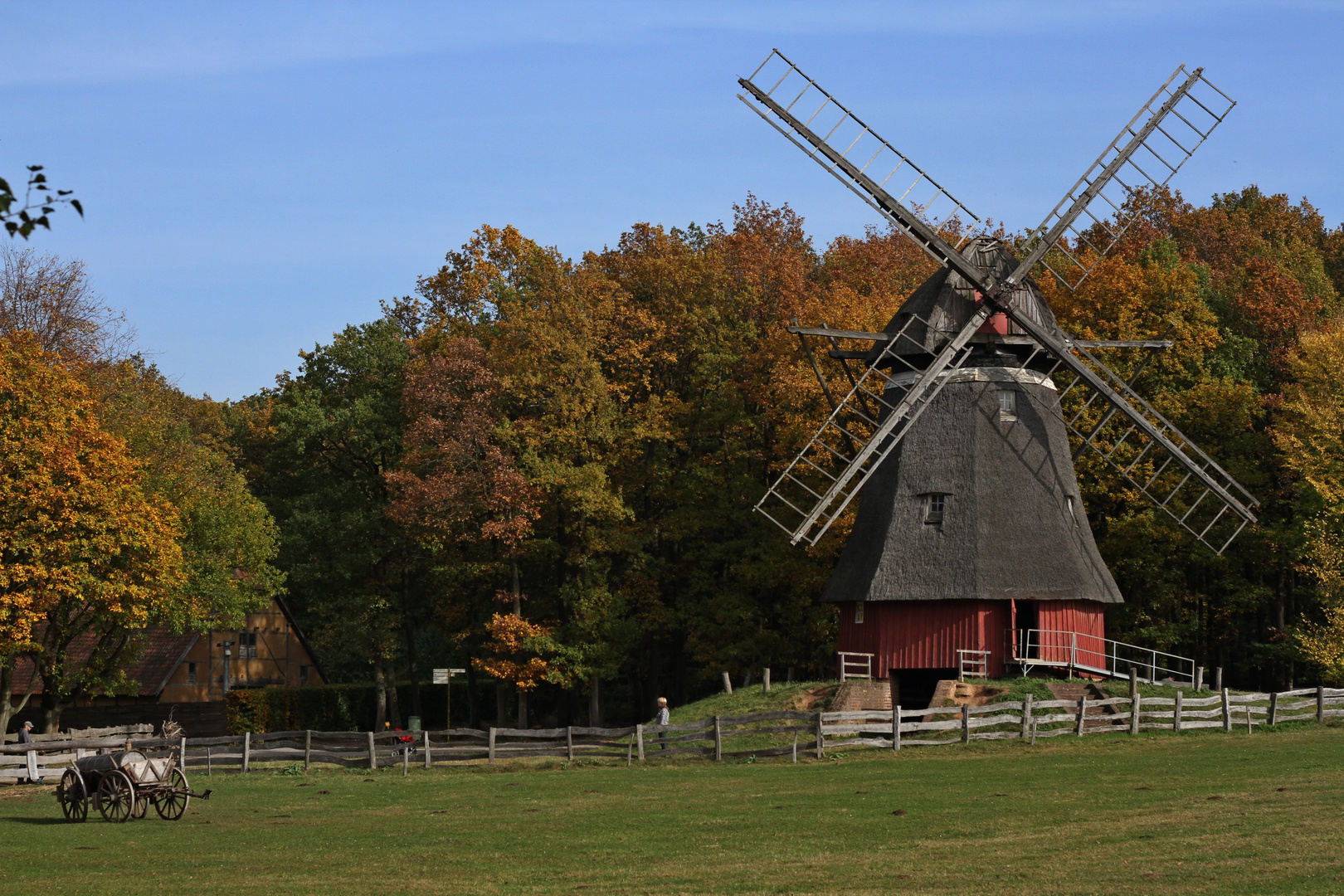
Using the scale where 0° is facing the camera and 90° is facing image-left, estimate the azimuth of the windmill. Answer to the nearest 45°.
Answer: approximately 0°

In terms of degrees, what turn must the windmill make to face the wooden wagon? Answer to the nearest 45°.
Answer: approximately 45° to its right
